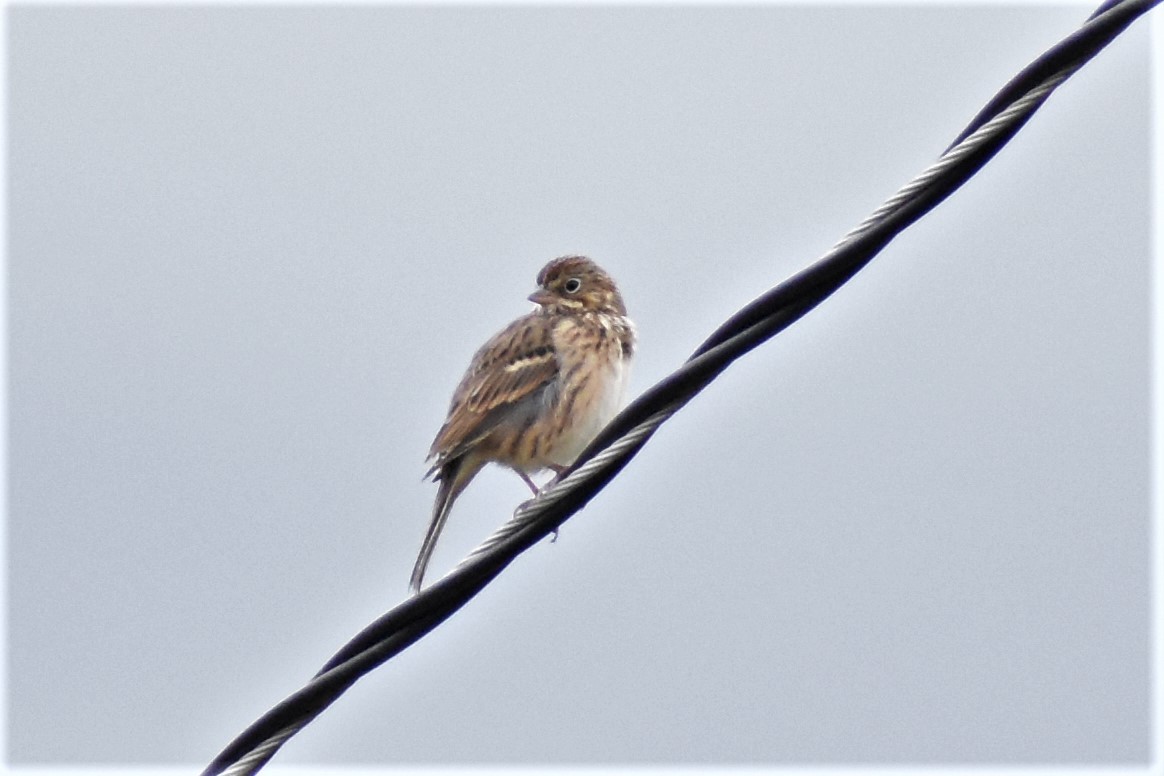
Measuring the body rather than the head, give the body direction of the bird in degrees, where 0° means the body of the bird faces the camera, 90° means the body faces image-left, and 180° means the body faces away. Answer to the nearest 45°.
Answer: approximately 270°
